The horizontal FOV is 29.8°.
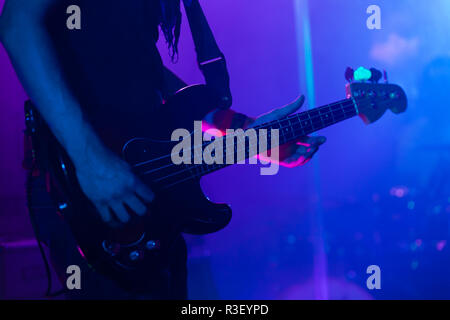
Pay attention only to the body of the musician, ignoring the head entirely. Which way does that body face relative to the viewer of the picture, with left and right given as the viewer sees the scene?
facing the viewer and to the right of the viewer
